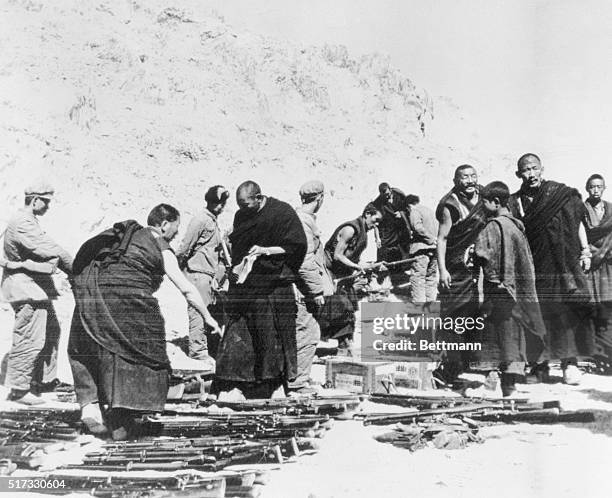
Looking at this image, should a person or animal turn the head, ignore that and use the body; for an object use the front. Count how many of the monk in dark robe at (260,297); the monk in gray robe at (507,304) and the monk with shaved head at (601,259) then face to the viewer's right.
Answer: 0

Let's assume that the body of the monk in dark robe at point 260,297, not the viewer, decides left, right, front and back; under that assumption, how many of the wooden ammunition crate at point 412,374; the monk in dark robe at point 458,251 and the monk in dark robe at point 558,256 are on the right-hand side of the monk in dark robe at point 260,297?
0

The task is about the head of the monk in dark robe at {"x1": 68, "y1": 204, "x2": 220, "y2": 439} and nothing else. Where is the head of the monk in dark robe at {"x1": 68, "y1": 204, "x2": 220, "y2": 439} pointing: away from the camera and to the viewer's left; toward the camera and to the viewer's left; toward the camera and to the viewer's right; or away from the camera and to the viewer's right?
away from the camera and to the viewer's right

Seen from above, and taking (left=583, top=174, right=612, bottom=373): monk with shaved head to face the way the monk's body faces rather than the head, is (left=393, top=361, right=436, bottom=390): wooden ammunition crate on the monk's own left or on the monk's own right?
on the monk's own right

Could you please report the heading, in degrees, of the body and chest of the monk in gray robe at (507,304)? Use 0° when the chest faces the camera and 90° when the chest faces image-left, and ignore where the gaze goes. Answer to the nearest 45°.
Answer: approximately 135°

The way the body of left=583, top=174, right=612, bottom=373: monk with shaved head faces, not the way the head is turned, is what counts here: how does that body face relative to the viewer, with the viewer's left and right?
facing the viewer

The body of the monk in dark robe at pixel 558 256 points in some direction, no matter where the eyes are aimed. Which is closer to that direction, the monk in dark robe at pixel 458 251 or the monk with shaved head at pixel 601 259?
the monk in dark robe

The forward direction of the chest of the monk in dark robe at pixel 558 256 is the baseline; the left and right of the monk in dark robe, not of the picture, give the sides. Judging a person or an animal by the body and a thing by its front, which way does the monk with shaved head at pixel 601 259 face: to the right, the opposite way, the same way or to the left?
the same way

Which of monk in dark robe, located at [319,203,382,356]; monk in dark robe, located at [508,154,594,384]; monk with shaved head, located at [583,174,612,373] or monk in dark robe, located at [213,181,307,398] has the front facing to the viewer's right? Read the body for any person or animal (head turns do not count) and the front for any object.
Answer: monk in dark robe, located at [319,203,382,356]

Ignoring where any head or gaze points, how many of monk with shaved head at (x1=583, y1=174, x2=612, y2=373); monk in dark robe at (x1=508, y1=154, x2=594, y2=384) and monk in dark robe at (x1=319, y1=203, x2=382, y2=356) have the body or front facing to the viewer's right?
1

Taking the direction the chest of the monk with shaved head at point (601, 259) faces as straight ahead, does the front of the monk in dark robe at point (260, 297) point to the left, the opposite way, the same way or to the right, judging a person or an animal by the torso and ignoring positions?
the same way

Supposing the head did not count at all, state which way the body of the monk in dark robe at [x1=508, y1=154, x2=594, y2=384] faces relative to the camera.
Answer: toward the camera

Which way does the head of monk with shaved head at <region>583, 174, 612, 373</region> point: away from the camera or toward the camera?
toward the camera

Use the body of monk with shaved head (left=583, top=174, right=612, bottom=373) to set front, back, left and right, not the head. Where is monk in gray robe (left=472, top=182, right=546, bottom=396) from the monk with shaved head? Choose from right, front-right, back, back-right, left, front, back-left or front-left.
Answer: front-right

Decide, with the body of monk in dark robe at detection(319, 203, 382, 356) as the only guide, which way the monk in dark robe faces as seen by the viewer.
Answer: to the viewer's right
